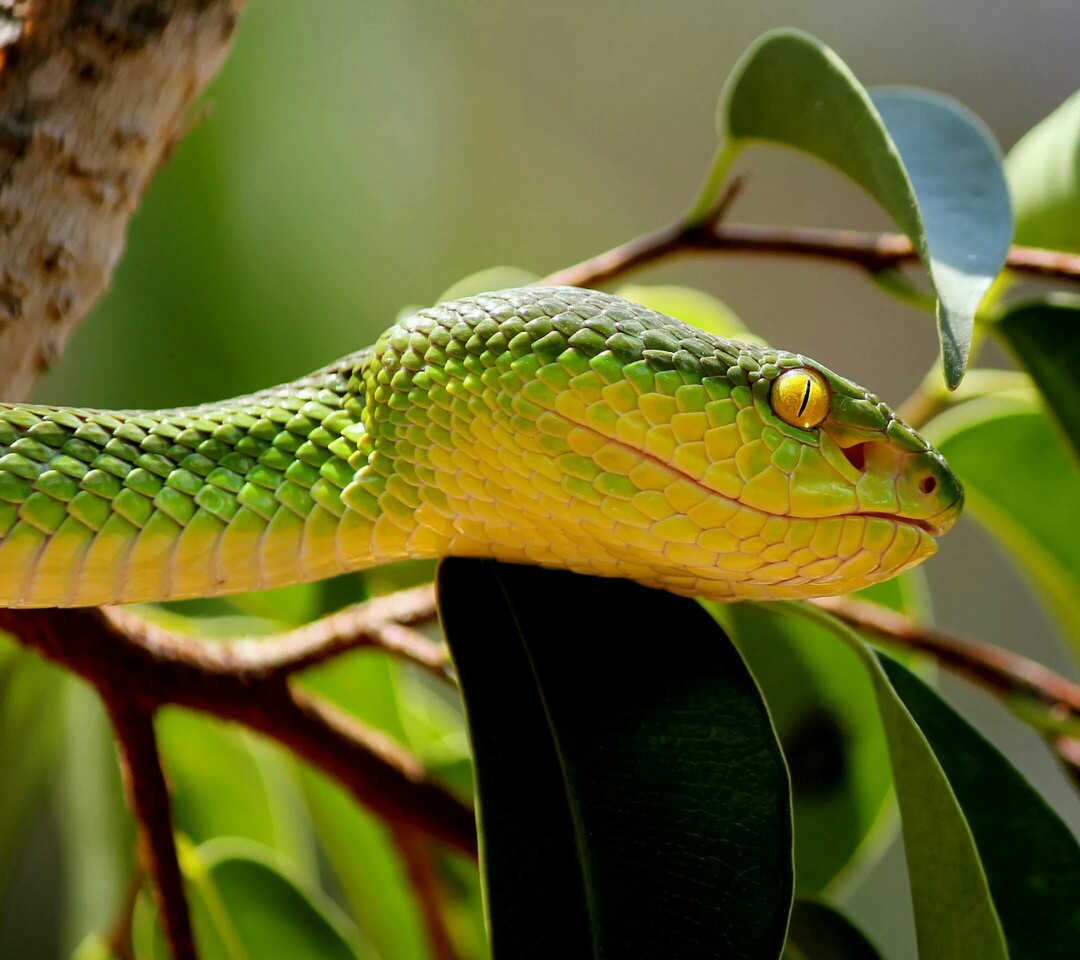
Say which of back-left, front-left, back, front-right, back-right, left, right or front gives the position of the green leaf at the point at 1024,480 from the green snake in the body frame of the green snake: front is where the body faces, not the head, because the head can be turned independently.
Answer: front-left

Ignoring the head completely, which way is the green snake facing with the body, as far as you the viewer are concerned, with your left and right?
facing to the right of the viewer
